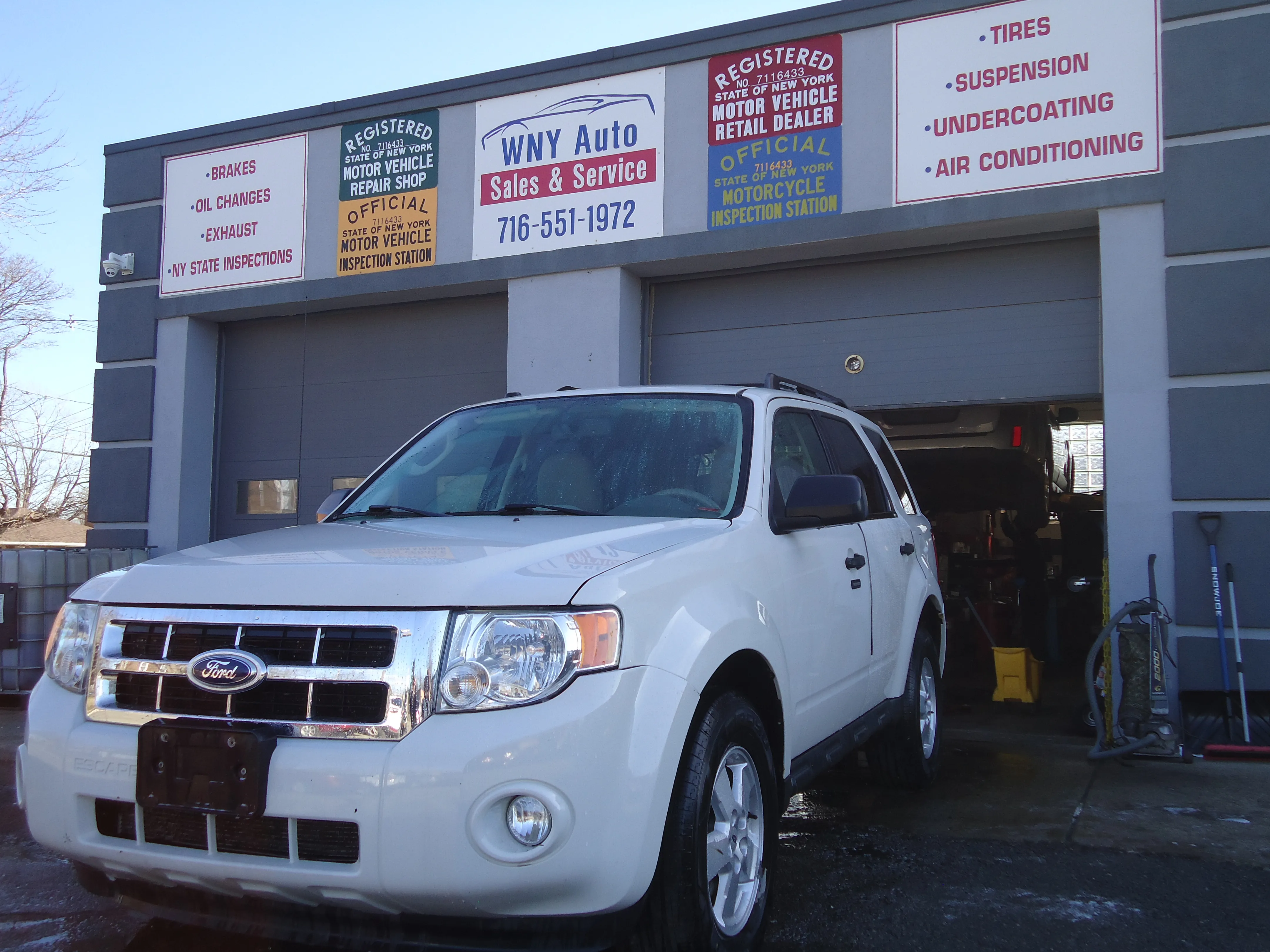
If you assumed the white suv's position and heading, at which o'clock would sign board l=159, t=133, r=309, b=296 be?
The sign board is roughly at 4 o'clock from the white suv.

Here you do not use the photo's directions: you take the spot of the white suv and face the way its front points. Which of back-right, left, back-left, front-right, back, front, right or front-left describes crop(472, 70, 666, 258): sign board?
back-right

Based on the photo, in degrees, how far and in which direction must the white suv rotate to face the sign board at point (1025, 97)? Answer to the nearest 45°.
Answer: approximately 180°

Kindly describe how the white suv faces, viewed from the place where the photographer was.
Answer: facing the viewer and to the left of the viewer

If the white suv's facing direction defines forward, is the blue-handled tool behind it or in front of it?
behind

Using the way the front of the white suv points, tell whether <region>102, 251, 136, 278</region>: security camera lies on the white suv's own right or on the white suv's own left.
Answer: on the white suv's own right

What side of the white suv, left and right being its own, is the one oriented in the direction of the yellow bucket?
back

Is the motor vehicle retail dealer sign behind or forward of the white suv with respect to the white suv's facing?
behind
